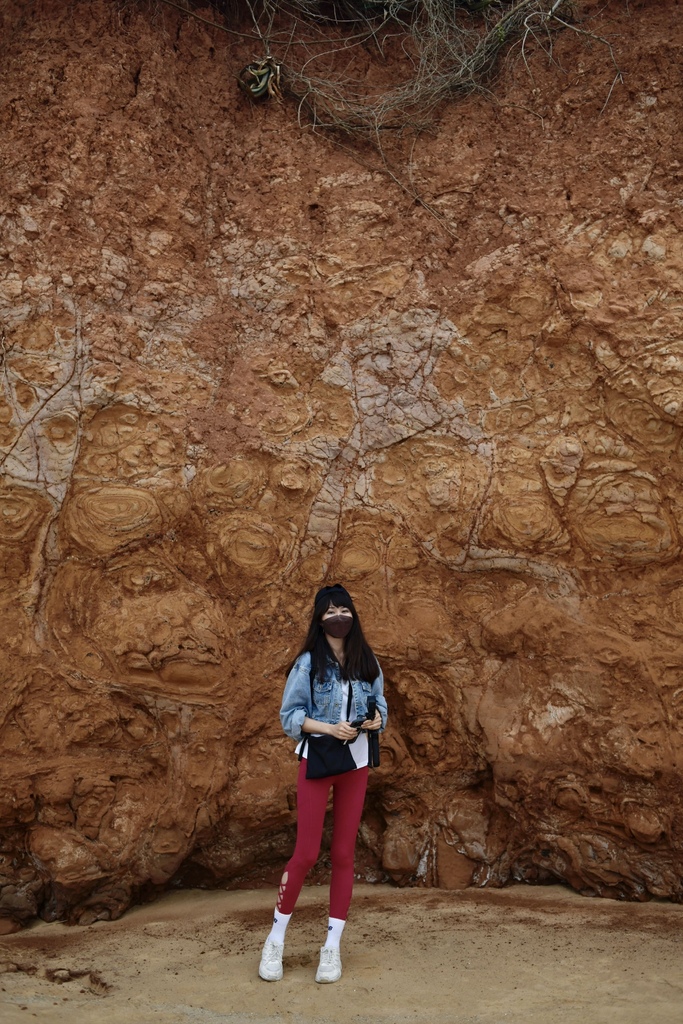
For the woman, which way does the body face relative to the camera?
toward the camera

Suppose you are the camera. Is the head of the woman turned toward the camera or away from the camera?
toward the camera
